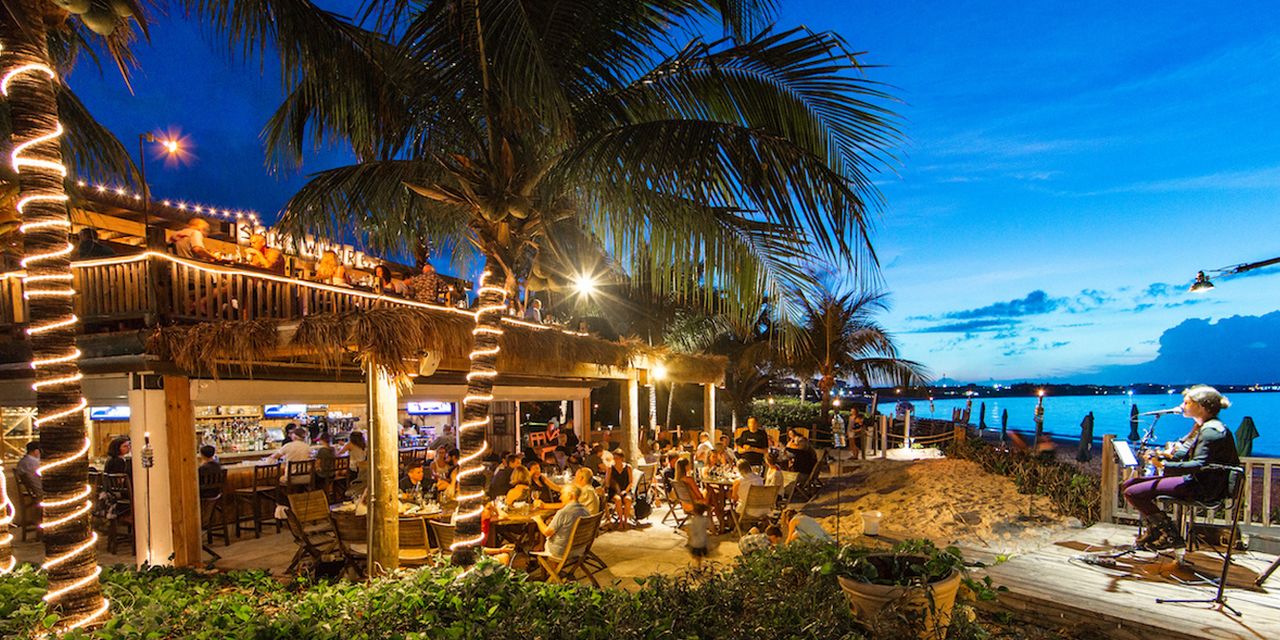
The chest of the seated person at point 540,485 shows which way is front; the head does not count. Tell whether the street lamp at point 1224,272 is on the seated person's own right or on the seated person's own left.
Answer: on the seated person's own left

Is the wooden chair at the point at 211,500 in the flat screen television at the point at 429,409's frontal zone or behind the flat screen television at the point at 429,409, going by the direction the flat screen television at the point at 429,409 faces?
frontal zone

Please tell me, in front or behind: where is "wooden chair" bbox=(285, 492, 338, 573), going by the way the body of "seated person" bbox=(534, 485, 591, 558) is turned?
in front

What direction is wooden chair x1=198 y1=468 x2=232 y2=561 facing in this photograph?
away from the camera

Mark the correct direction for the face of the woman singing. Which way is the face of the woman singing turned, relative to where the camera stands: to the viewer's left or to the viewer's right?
to the viewer's left

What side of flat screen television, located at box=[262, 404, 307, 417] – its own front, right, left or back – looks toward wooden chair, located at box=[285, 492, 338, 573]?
front

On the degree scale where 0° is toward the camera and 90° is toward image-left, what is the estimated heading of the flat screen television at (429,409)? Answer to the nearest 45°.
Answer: approximately 0°
